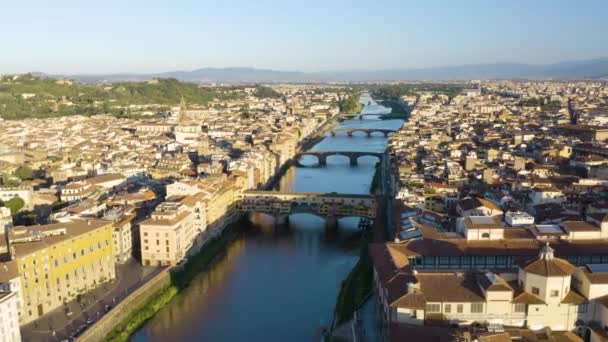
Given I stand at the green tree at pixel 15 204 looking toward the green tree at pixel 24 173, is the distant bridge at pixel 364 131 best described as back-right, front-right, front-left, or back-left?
front-right

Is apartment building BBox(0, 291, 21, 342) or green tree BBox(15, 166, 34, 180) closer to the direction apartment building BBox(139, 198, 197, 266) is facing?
the apartment building

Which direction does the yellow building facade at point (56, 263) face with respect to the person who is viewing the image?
facing the viewer and to the right of the viewer

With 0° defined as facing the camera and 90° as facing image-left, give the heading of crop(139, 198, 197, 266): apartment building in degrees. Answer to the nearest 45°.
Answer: approximately 0°

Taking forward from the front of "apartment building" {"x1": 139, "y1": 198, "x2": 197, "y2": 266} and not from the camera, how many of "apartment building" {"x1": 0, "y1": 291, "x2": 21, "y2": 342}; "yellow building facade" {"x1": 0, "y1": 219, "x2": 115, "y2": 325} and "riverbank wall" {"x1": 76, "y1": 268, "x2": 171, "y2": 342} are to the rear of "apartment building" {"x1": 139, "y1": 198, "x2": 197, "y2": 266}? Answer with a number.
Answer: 0

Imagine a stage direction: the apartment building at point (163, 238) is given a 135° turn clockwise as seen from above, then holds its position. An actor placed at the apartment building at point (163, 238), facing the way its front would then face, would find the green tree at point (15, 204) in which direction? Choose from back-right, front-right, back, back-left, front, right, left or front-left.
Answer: front

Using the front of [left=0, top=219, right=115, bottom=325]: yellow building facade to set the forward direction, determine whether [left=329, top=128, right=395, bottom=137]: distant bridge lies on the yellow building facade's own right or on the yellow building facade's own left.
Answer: on the yellow building facade's own left

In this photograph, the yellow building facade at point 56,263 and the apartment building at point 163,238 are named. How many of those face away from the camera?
0

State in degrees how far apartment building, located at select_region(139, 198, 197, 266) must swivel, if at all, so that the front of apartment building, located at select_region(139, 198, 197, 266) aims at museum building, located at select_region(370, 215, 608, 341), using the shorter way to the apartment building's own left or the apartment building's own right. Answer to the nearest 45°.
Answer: approximately 45° to the apartment building's own left

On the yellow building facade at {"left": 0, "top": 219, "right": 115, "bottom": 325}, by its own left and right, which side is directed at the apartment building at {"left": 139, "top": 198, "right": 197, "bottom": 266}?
left

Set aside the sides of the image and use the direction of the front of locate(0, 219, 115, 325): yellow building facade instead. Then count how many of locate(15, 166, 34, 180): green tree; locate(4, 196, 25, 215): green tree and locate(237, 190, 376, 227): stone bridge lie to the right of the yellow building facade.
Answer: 0

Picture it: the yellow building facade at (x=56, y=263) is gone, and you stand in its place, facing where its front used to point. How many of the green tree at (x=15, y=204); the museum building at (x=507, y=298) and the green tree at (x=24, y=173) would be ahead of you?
1

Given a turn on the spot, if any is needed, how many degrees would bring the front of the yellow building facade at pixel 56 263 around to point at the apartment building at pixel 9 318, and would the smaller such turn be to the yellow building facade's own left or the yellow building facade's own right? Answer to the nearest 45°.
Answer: approximately 45° to the yellow building facade's own right

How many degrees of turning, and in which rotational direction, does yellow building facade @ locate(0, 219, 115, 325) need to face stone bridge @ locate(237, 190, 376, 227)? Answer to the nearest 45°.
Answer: approximately 90° to its left

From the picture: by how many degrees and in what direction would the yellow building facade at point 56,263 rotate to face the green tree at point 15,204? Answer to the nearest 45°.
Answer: approximately 135° to its left

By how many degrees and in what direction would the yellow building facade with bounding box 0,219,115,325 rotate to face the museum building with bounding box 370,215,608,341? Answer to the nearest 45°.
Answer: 0° — it already faces it

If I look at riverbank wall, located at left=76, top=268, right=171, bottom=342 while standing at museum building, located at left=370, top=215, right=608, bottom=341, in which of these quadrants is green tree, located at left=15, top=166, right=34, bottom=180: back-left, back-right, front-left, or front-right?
front-right
